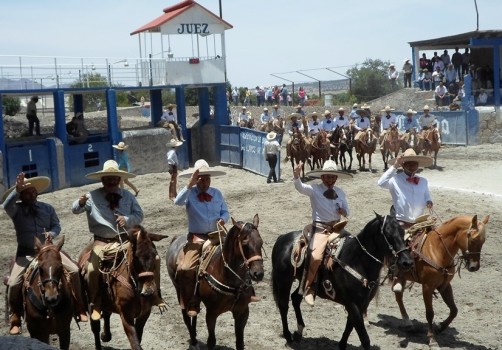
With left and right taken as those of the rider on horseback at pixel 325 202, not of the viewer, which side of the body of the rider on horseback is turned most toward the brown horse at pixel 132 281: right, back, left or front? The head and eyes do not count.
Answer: right

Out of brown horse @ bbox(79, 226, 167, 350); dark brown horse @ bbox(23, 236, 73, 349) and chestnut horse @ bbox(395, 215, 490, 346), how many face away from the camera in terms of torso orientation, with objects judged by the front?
0

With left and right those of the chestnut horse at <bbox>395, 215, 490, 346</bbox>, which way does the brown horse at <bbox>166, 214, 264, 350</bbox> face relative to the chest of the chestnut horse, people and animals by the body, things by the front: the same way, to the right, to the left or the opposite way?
the same way

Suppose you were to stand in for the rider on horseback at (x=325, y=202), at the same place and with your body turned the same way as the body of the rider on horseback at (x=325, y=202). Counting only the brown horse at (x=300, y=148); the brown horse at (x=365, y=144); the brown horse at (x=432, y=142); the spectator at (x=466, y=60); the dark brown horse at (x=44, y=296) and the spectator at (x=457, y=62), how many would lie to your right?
1

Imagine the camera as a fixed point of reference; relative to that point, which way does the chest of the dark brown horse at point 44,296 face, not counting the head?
toward the camera

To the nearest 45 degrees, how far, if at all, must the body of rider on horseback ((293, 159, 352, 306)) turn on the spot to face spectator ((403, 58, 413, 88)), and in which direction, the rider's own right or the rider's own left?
approximately 135° to the rider's own left

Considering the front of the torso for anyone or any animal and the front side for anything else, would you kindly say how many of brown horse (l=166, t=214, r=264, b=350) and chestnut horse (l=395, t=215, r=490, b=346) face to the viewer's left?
0

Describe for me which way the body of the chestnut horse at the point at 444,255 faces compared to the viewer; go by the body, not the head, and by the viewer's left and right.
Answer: facing the viewer and to the right of the viewer

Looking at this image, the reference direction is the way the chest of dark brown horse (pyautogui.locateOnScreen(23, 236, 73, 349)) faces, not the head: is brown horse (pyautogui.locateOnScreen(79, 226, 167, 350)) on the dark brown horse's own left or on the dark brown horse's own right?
on the dark brown horse's own left

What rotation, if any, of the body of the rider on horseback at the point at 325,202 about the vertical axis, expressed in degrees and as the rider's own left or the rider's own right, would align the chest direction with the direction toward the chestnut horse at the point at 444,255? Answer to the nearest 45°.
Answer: approximately 45° to the rider's own left

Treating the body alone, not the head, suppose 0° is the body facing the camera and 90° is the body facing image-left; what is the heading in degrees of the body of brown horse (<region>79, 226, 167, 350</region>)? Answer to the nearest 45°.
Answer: approximately 315°

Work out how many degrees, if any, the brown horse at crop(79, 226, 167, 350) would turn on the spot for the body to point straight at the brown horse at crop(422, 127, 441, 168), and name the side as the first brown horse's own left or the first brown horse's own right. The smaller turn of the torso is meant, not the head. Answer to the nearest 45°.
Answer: approximately 90° to the first brown horse's own left

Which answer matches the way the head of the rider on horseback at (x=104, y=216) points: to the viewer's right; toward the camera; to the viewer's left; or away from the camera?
toward the camera

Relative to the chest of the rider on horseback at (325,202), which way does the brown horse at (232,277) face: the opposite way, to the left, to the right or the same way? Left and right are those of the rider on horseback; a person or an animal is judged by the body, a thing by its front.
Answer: the same way

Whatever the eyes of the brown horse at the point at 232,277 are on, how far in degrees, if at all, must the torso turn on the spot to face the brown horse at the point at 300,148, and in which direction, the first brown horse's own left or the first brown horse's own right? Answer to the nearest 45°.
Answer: approximately 135° to the first brown horse's own left

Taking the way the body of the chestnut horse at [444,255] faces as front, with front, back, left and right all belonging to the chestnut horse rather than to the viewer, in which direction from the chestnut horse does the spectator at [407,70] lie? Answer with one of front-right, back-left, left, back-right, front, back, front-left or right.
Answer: back-left

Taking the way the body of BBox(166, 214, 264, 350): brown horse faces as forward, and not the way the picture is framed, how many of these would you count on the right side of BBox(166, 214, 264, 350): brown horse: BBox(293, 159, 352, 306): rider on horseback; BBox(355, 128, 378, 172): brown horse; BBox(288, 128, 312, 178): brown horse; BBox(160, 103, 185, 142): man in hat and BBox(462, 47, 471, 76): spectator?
0
